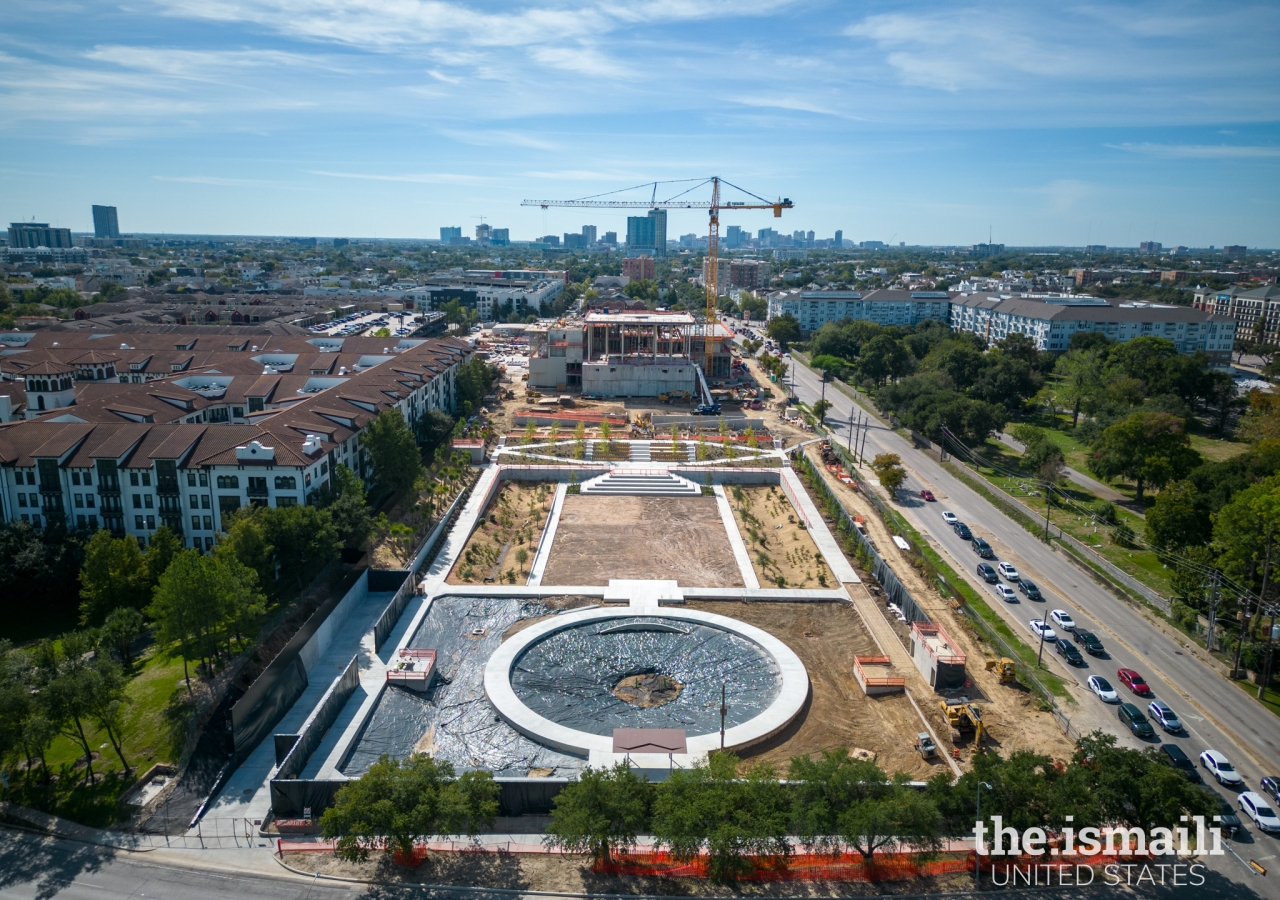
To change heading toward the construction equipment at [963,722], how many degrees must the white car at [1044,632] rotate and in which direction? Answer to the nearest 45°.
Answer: approximately 45° to its right

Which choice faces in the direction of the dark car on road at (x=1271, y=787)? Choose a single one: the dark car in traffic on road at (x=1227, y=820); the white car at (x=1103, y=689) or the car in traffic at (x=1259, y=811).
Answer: the white car

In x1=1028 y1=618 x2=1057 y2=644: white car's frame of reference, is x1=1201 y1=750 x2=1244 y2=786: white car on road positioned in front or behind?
in front

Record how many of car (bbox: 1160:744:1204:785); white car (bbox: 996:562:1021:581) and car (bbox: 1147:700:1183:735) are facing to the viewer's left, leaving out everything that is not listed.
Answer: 0

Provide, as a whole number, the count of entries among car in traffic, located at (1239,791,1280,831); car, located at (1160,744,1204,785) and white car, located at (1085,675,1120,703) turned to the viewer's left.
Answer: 0

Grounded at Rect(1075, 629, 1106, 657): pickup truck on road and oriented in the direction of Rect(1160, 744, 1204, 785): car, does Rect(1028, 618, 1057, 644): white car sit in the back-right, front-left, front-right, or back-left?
back-right

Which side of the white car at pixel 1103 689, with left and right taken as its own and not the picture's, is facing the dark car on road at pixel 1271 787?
front

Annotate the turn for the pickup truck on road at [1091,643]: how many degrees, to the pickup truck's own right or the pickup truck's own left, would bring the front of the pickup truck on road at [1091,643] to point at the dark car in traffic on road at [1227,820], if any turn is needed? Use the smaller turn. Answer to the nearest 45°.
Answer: approximately 45° to the pickup truck's own right
